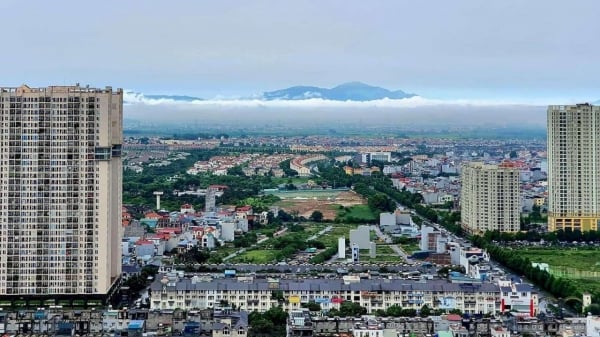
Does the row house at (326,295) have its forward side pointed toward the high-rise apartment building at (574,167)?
no

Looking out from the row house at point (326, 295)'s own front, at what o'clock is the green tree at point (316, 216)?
The green tree is roughly at 6 o'clock from the row house.

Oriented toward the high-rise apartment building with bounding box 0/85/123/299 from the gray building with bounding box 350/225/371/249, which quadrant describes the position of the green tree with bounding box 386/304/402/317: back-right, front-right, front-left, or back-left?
front-left

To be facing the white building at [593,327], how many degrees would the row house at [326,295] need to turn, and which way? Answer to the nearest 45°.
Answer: approximately 45° to its left

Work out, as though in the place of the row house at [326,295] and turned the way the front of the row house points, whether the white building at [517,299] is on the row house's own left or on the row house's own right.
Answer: on the row house's own left

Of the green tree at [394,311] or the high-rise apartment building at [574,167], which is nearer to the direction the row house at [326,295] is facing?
the green tree

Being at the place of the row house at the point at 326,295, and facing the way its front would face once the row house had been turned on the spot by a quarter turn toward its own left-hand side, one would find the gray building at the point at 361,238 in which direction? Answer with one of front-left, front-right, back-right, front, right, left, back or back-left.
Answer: left

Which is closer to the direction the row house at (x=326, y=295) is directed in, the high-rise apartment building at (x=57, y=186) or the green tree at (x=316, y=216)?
the high-rise apartment building

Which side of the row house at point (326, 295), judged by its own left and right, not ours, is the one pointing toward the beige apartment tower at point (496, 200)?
back

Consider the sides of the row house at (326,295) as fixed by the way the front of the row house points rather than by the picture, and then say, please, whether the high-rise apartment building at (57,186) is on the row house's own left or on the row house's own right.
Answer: on the row house's own right

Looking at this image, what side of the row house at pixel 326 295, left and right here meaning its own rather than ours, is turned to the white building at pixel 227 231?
back

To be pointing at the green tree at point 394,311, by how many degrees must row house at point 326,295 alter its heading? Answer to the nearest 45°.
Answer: approximately 45° to its left

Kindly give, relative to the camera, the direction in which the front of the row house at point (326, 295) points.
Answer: facing the viewer

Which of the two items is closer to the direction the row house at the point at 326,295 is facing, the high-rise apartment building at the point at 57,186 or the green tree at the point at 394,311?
the green tree

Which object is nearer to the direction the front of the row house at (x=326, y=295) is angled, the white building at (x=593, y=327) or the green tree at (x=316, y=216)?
the white building
